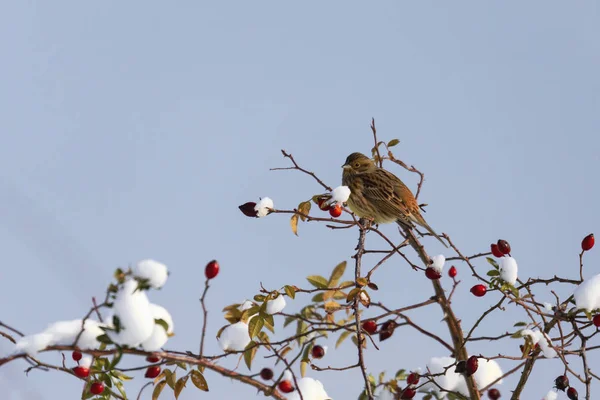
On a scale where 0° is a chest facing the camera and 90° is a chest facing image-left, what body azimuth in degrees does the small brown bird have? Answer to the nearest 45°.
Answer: approximately 90°

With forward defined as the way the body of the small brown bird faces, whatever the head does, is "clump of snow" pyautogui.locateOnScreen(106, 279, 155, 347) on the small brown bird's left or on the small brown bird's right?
on the small brown bird's left
